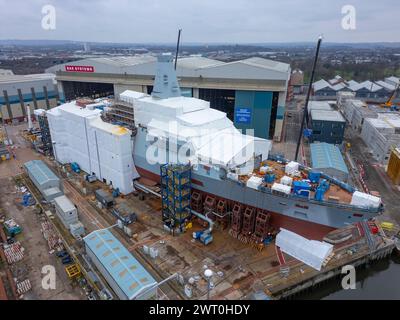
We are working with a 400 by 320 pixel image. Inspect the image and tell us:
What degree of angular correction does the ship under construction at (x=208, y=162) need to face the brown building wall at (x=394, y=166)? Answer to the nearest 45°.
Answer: approximately 45° to its left

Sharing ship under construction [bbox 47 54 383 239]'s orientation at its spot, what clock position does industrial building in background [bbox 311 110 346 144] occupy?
The industrial building in background is roughly at 9 o'clock from the ship under construction.

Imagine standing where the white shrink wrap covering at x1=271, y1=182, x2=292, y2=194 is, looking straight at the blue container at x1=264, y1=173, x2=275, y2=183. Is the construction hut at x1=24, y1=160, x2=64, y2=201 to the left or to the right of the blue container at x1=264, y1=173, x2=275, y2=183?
left

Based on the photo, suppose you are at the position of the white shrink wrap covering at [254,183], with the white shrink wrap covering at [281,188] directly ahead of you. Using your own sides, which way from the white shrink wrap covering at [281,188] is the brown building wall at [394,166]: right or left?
left

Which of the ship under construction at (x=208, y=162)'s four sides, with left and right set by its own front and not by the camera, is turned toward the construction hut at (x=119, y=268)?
right

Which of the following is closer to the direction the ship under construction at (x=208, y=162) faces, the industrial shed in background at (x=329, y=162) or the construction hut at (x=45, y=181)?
the industrial shed in background

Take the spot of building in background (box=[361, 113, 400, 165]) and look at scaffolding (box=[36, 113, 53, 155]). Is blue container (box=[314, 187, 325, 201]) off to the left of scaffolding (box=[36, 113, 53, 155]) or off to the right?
left

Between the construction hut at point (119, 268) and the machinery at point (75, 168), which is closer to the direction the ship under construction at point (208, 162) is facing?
the construction hut

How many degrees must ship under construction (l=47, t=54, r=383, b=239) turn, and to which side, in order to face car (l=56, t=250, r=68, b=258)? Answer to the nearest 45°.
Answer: approximately 90° to its right

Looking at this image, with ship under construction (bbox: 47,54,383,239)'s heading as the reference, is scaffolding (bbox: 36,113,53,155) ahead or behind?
behind

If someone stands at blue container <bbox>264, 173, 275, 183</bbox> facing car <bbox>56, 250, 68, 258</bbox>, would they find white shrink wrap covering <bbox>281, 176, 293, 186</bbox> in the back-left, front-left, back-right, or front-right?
back-left

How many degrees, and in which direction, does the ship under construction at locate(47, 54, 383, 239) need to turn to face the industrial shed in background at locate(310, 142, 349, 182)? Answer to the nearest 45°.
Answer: approximately 90° to its left

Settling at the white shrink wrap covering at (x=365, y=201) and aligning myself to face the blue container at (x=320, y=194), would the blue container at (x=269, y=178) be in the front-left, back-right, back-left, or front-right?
front-right

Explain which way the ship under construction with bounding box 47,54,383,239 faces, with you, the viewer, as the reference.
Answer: facing the viewer and to the right of the viewer
